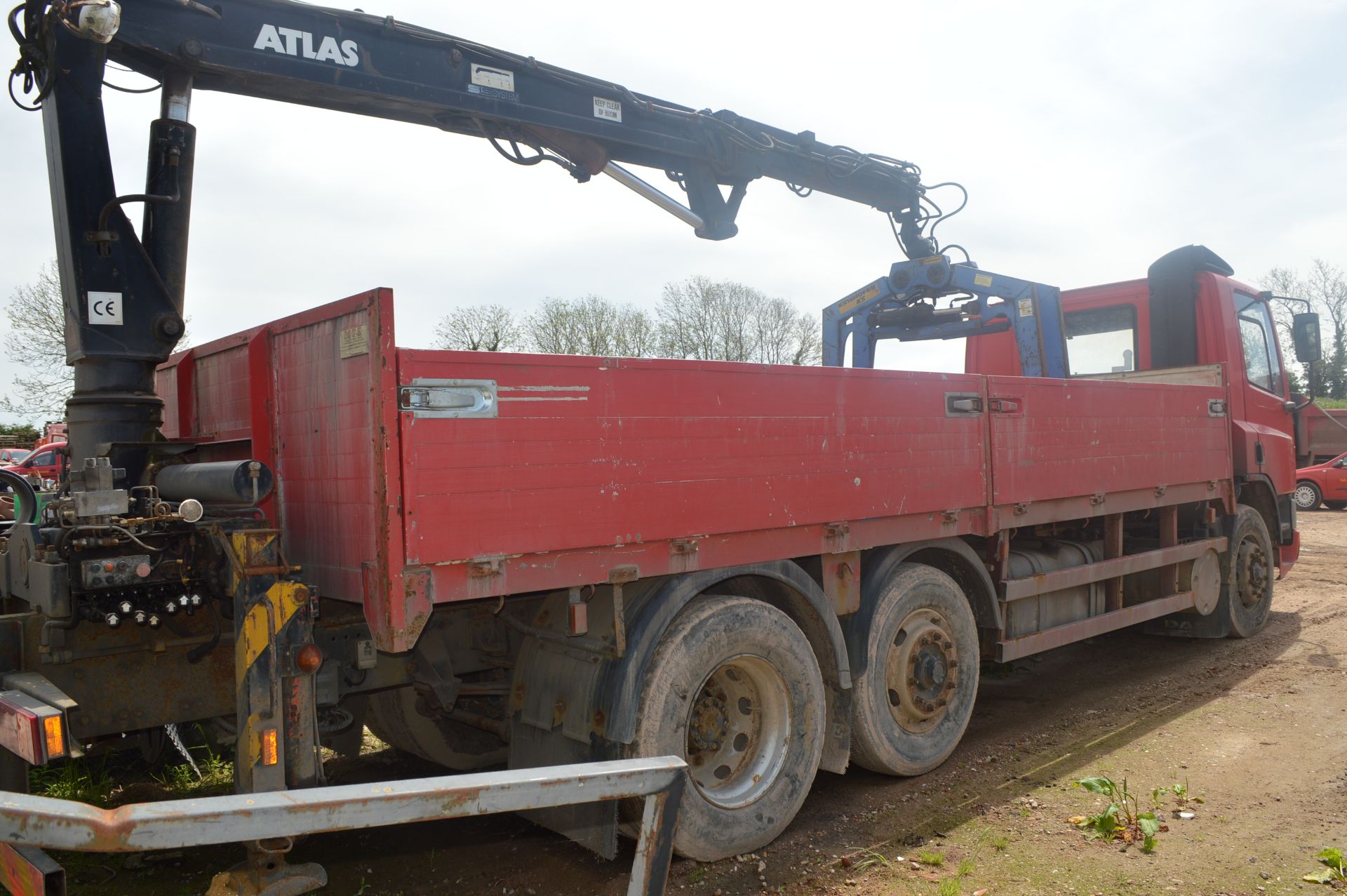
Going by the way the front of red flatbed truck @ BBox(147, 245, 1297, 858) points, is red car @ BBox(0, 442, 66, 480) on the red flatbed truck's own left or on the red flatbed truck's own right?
on the red flatbed truck's own left

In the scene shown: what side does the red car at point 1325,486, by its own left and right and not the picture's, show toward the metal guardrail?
left

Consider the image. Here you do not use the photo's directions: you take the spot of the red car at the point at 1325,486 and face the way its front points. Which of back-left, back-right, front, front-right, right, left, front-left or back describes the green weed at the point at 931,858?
left

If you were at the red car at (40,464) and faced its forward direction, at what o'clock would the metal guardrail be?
The metal guardrail is roughly at 9 o'clock from the red car.

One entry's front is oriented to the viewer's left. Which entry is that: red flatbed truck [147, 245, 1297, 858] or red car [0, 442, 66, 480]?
the red car

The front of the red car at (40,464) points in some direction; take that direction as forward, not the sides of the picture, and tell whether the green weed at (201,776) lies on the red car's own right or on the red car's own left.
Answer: on the red car's own left

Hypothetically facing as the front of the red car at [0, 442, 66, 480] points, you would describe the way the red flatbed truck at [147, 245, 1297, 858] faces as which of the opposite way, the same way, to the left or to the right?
the opposite way

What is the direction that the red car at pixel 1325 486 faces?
to the viewer's left

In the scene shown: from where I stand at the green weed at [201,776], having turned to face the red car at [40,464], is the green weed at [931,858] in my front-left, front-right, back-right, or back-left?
back-right

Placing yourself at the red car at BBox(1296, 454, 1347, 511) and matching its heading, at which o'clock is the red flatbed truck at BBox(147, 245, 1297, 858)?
The red flatbed truck is roughly at 9 o'clock from the red car.

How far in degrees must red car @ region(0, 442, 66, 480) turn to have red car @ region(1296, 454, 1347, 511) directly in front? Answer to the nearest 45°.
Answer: approximately 135° to its left

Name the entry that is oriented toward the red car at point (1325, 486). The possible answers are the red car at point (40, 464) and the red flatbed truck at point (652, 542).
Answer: the red flatbed truck

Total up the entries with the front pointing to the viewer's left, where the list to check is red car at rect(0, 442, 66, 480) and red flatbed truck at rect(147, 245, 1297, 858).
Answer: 1

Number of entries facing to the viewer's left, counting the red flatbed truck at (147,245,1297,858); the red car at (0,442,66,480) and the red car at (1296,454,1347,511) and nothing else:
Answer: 2

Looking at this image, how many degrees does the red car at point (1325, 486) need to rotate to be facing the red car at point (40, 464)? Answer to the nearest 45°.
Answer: approximately 45° to its left

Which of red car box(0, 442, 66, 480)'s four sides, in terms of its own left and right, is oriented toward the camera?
left

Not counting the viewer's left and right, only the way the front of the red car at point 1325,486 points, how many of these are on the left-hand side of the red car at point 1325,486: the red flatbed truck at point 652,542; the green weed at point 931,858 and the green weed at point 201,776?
3

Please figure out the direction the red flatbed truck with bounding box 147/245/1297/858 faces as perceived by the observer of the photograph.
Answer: facing away from the viewer and to the right of the viewer

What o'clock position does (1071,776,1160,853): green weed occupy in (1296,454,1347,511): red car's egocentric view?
The green weed is roughly at 9 o'clock from the red car.
